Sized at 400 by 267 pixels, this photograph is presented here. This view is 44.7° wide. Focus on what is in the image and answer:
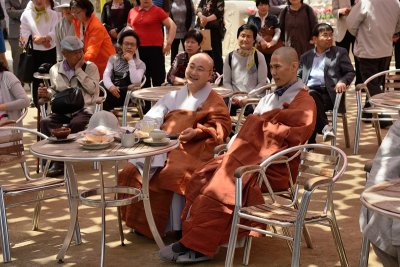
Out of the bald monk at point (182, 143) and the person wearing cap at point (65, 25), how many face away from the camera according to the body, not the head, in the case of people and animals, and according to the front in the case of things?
0

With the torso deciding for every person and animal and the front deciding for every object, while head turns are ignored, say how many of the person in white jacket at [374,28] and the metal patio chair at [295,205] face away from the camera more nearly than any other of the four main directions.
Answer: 1

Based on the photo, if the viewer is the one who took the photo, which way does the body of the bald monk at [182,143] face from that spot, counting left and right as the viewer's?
facing the viewer and to the left of the viewer

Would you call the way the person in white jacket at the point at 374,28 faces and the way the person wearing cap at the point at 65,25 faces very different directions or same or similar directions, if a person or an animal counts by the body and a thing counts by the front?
very different directions

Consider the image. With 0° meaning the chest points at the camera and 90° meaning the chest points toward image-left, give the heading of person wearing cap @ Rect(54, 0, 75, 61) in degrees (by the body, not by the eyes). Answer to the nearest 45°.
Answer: approximately 45°

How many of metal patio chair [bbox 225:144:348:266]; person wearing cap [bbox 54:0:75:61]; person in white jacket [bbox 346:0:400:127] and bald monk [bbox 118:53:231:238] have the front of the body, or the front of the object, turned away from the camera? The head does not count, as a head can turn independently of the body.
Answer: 1

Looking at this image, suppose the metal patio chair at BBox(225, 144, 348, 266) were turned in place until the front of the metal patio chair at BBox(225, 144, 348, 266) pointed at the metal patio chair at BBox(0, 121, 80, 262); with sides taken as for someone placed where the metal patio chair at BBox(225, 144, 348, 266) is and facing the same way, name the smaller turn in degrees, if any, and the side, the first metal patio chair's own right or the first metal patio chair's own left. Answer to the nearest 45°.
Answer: approximately 45° to the first metal patio chair's own right

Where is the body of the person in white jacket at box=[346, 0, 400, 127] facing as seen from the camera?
away from the camera
